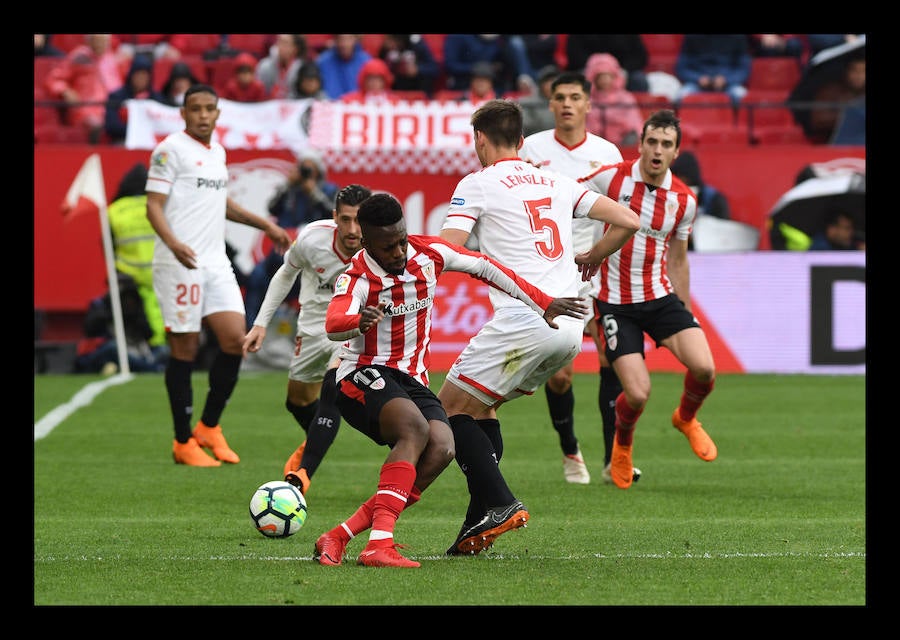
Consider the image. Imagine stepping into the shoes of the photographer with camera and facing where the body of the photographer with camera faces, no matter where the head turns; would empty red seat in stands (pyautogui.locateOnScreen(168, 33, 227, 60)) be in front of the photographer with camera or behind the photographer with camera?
behind

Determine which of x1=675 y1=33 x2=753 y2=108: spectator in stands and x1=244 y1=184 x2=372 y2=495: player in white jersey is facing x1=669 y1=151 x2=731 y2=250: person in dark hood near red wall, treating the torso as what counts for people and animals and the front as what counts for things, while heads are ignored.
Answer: x1=675 y1=33 x2=753 y2=108: spectator in stands

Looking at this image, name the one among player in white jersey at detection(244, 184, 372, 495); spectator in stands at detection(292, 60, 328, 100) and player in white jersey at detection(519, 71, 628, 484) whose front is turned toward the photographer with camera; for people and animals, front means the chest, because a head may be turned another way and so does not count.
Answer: the spectator in stands

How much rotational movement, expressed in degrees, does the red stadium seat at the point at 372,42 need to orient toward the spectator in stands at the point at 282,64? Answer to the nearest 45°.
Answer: approximately 45° to its right

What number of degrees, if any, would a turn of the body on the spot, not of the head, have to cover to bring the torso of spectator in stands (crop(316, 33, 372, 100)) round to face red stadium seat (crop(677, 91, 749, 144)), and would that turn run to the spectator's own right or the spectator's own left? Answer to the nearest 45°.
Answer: approximately 90° to the spectator's own left

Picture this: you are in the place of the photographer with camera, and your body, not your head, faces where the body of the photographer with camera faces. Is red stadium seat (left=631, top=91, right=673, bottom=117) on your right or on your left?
on your left

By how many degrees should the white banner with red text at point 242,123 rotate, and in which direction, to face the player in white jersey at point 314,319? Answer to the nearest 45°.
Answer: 0° — it already faces them
